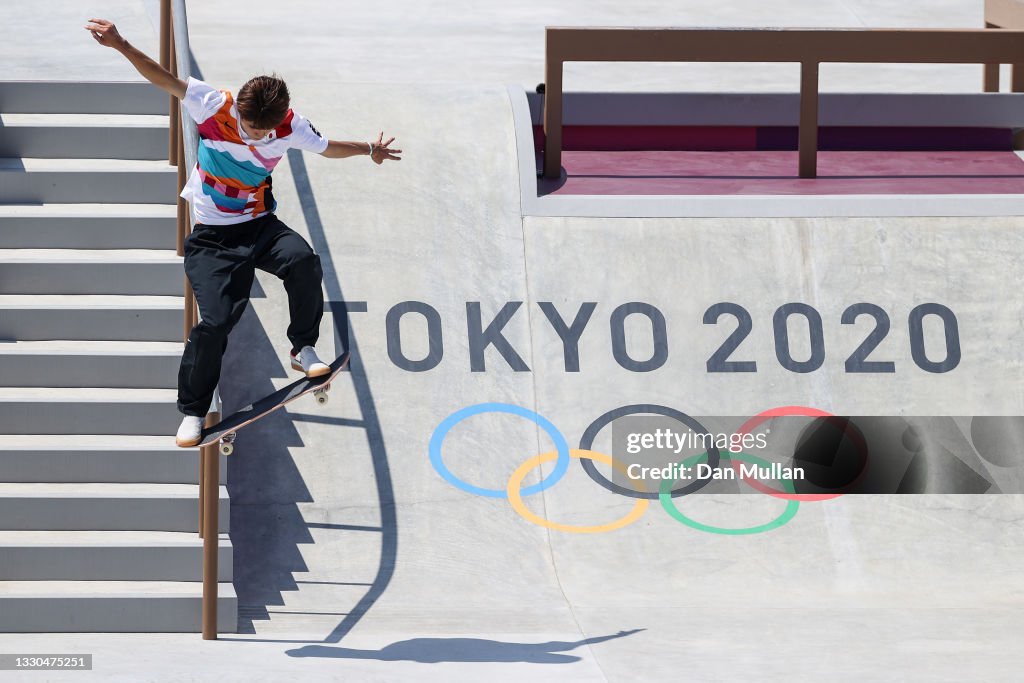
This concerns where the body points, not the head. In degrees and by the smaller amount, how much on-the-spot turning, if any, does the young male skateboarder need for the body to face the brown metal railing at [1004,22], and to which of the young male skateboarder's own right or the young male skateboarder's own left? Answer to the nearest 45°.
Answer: approximately 135° to the young male skateboarder's own left

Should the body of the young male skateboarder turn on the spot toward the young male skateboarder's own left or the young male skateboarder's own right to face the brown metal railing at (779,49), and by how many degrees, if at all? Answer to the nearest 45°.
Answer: approximately 135° to the young male skateboarder's own left

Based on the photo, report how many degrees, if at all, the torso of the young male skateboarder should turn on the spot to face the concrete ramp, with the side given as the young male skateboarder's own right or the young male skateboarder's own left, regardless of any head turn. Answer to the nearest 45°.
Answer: approximately 135° to the young male skateboarder's own left
